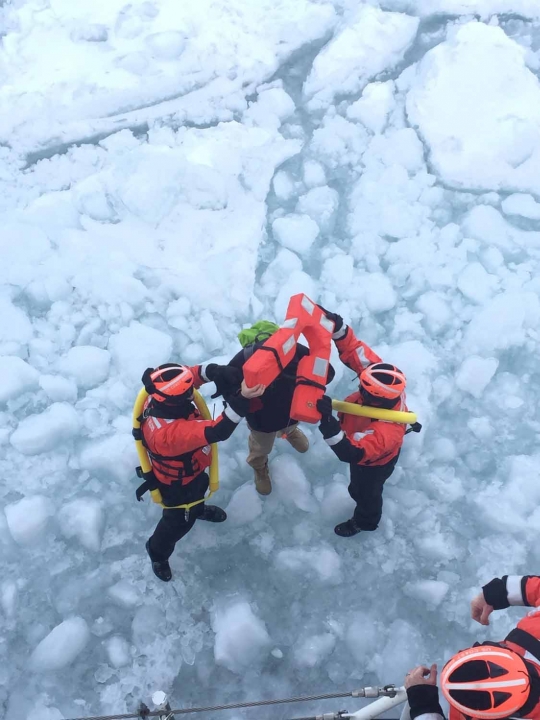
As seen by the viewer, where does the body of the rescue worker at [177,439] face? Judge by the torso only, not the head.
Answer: to the viewer's right

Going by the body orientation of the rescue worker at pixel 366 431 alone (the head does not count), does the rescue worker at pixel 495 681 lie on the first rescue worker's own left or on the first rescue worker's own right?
on the first rescue worker's own left

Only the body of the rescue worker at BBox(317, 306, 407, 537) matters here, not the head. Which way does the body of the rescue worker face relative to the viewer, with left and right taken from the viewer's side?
facing to the left of the viewer

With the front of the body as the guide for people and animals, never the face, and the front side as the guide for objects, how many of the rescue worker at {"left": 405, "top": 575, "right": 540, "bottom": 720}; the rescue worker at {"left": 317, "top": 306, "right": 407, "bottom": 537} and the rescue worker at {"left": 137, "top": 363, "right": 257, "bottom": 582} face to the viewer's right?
1
